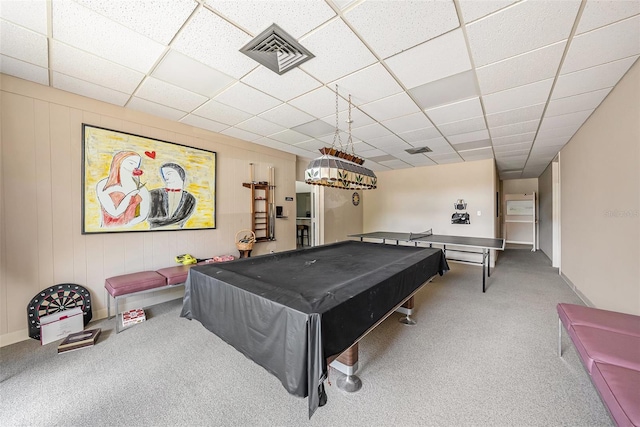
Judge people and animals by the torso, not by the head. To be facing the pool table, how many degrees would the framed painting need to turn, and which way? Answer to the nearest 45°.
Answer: approximately 45° to its right

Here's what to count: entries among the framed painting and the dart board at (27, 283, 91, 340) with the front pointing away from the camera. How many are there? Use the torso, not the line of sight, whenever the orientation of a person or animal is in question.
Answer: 0

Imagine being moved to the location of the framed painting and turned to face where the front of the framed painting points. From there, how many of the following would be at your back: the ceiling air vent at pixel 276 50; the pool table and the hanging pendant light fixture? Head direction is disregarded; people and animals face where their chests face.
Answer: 0

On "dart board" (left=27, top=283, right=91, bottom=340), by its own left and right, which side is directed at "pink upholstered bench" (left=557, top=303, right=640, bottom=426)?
front

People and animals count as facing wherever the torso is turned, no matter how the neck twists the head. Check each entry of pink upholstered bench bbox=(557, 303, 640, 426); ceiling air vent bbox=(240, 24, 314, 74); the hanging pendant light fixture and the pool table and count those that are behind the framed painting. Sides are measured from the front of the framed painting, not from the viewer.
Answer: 0

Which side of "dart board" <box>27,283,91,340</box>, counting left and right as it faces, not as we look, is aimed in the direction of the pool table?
front

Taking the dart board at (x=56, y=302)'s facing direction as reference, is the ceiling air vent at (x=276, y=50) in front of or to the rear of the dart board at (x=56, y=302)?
in front

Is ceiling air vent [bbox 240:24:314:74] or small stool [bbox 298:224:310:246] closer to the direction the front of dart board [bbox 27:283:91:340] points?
the ceiling air vent

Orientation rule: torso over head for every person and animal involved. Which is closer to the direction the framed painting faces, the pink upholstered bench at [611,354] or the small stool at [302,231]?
the pink upholstered bench

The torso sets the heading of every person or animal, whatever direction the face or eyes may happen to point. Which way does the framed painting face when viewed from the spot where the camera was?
facing the viewer and to the right of the viewer

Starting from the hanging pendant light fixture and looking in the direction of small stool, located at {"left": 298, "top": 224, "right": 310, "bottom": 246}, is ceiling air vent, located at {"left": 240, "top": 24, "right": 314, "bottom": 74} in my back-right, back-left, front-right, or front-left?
back-left

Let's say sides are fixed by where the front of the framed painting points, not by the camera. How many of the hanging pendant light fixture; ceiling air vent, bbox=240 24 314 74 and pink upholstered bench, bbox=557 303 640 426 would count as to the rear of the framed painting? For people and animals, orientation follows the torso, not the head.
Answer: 0

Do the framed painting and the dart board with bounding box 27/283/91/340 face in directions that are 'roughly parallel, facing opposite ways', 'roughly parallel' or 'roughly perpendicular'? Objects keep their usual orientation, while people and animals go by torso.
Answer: roughly parallel
